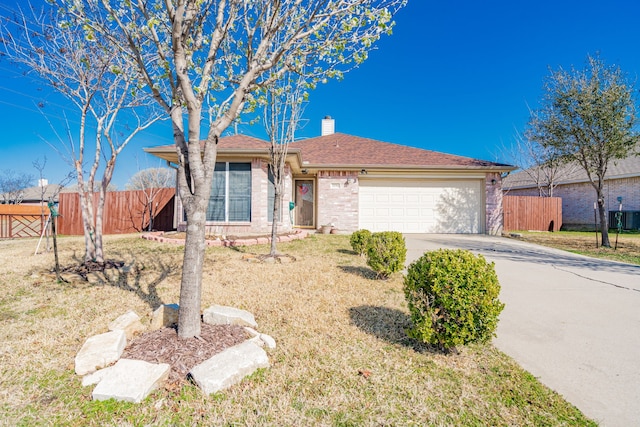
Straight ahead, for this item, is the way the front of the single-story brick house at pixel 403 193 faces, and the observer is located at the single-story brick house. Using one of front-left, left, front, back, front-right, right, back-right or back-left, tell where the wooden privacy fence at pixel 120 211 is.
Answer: right

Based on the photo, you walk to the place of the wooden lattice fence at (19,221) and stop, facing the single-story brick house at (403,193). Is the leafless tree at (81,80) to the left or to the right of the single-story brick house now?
right

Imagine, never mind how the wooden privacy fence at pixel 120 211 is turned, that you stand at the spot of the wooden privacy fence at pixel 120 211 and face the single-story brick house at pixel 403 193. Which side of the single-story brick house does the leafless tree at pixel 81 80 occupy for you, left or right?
right

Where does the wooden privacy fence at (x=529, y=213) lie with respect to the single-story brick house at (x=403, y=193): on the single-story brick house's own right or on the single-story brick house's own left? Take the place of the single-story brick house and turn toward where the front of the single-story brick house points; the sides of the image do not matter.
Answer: on the single-story brick house's own left

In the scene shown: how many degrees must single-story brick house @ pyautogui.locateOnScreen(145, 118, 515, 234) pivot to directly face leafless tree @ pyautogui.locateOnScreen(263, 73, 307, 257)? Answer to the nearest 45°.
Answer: approximately 45° to its right

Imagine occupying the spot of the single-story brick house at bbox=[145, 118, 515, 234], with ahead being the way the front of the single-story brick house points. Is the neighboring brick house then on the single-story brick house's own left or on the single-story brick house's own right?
on the single-story brick house's own left

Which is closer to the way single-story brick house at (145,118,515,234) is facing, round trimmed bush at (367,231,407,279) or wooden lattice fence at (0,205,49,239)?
the round trimmed bush

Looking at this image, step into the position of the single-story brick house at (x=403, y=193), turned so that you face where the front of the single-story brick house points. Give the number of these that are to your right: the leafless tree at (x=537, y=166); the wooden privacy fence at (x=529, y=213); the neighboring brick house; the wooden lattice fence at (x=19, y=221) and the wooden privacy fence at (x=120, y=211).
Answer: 2

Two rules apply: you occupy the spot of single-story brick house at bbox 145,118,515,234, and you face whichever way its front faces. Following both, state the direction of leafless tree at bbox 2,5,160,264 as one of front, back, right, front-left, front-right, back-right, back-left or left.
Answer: front-right

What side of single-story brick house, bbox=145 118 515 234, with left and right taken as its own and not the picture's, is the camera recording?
front

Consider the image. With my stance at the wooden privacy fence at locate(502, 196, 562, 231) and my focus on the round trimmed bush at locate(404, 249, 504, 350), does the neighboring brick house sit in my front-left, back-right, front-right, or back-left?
back-left

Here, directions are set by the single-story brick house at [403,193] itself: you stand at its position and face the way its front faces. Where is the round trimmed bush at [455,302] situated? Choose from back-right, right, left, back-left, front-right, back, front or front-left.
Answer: front

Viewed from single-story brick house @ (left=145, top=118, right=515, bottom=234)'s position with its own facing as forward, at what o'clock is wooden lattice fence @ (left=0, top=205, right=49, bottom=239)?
The wooden lattice fence is roughly at 3 o'clock from the single-story brick house.

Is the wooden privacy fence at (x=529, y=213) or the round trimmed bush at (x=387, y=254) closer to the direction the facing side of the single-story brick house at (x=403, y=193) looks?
the round trimmed bush

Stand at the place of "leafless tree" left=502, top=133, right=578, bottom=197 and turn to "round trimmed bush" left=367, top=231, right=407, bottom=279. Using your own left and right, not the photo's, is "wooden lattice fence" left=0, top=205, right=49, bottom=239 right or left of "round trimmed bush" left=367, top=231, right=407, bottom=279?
right

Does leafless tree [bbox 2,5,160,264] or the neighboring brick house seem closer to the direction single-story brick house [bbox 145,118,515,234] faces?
the leafless tree
